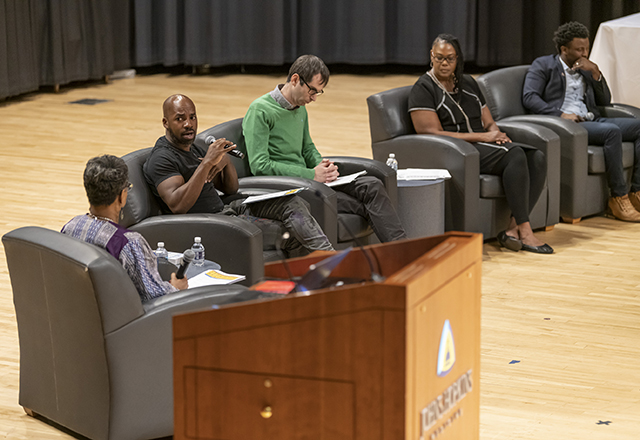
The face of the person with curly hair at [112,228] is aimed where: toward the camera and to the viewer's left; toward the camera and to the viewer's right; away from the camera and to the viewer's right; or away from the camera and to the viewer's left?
away from the camera and to the viewer's right

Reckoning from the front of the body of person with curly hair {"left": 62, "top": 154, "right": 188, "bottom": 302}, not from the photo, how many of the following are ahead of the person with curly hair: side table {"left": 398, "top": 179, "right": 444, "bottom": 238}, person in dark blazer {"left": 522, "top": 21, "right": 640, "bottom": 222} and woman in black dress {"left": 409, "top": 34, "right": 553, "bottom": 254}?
3

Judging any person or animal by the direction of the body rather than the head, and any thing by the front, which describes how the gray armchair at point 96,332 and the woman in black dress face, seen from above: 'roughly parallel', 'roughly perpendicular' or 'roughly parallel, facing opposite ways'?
roughly perpendicular

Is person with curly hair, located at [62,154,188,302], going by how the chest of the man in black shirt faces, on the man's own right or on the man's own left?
on the man's own right

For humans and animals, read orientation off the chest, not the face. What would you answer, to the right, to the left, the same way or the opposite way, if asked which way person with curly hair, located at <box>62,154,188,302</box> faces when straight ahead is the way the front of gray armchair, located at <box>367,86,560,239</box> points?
to the left

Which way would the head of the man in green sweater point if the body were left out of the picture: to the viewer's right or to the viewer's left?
to the viewer's right

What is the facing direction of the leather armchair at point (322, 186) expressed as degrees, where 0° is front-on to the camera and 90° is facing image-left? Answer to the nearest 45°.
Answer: approximately 315°
